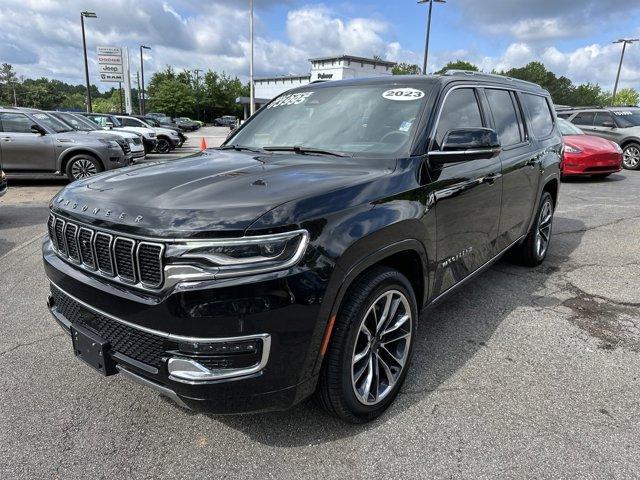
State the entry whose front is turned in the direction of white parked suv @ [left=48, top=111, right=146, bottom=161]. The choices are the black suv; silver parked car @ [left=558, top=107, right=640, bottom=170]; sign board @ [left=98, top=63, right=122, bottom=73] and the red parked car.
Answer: the sign board

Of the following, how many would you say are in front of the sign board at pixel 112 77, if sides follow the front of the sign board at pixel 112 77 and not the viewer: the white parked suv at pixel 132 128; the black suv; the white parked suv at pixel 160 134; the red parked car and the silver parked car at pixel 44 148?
5

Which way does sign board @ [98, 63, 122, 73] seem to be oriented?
toward the camera

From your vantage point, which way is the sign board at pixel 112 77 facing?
toward the camera

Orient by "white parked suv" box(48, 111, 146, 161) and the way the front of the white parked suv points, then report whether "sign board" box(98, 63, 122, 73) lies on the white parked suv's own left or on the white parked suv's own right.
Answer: on the white parked suv's own left

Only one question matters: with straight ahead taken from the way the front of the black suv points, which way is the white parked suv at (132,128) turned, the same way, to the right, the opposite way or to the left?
to the left

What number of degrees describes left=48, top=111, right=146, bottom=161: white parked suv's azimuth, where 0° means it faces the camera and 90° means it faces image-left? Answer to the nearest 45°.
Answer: approximately 315°

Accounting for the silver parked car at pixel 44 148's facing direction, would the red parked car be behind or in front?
in front

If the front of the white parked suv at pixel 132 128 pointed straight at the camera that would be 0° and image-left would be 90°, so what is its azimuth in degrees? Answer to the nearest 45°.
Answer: approximately 315°

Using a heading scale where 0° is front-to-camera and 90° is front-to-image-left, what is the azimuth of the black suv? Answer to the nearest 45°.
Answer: approximately 45°

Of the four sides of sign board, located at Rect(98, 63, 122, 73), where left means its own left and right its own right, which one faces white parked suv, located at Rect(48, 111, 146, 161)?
front

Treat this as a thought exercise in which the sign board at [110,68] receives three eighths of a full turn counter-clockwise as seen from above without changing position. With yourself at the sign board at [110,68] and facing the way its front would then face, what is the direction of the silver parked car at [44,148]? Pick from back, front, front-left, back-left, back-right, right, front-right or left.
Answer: back-right

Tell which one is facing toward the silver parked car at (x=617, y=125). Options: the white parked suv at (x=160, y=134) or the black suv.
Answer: the white parked suv

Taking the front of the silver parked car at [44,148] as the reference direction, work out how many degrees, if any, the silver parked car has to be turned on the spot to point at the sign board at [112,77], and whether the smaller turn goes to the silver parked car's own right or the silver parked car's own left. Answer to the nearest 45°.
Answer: approximately 135° to the silver parked car's own left
